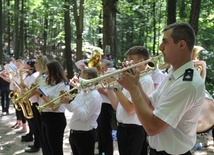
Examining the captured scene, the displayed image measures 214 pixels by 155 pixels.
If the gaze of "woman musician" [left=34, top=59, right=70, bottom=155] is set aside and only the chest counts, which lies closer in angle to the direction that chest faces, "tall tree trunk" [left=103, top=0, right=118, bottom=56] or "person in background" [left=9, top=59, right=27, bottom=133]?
the person in background

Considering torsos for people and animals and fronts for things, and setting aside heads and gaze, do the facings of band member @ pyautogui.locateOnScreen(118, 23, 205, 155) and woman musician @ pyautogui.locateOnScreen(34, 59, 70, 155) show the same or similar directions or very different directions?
same or similar directions

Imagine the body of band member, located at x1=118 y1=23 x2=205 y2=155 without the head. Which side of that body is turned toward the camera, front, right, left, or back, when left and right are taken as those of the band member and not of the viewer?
left

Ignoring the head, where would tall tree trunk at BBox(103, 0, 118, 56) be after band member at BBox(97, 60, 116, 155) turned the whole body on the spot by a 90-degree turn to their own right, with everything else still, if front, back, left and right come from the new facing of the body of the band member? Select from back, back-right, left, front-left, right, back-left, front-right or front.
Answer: front

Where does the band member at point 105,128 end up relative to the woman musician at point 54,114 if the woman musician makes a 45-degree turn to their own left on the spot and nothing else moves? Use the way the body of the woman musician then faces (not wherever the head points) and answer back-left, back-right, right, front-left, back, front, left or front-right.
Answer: back

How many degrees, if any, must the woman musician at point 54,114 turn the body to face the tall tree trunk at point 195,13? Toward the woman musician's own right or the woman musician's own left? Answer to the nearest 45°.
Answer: approximately 135° to the woman musician's own right

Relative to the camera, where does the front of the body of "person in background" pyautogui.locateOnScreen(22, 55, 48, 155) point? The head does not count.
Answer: to the viewer's left

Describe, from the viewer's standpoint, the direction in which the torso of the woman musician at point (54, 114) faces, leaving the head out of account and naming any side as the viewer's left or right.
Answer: facing to the left of the viewer

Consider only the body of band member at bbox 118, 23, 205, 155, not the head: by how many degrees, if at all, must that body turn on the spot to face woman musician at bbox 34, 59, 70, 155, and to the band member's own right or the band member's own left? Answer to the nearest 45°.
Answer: approximately 45° to the band member's own right

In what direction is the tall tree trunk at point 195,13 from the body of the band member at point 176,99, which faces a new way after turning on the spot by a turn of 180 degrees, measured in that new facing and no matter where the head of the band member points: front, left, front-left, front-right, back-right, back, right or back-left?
left

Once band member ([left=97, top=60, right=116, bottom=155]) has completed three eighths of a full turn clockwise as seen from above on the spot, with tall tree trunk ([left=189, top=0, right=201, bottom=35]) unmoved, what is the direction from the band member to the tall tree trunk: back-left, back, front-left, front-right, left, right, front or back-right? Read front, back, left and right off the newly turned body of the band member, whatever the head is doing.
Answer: front

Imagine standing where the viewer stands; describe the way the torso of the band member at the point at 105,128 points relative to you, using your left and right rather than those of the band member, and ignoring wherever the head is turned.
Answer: facing to the left of the viewer

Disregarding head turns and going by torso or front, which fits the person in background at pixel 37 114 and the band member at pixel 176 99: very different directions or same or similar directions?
same or similar directions

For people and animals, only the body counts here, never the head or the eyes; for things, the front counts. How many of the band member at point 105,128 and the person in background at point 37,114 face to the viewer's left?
2

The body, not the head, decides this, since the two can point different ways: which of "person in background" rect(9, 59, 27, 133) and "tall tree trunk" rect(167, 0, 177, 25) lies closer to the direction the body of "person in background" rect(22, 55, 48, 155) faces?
the person in background

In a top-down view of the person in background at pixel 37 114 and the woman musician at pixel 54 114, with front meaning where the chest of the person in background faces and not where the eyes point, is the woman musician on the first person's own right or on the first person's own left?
on the first person's own left
